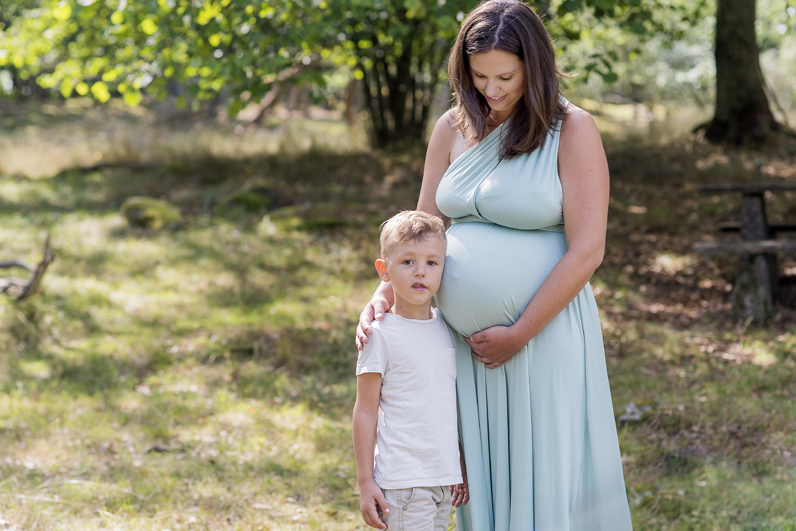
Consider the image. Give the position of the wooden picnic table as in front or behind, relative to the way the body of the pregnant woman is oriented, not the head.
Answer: behind

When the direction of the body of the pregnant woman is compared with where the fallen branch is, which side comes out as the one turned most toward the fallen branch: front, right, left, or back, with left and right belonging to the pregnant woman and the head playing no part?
right

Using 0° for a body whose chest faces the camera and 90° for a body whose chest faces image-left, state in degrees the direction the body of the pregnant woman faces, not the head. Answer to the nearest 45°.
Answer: approximately 45°

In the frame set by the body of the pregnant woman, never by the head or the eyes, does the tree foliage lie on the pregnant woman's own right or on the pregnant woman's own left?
on the pregnant woman's own right
